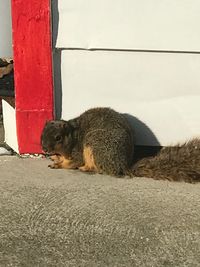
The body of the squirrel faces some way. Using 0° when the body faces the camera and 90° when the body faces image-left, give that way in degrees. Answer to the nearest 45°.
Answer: approximately 90°

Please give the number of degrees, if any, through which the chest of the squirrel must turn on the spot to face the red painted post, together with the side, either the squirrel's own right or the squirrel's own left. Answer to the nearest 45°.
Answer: approximately 45° to the squirrel's own right
